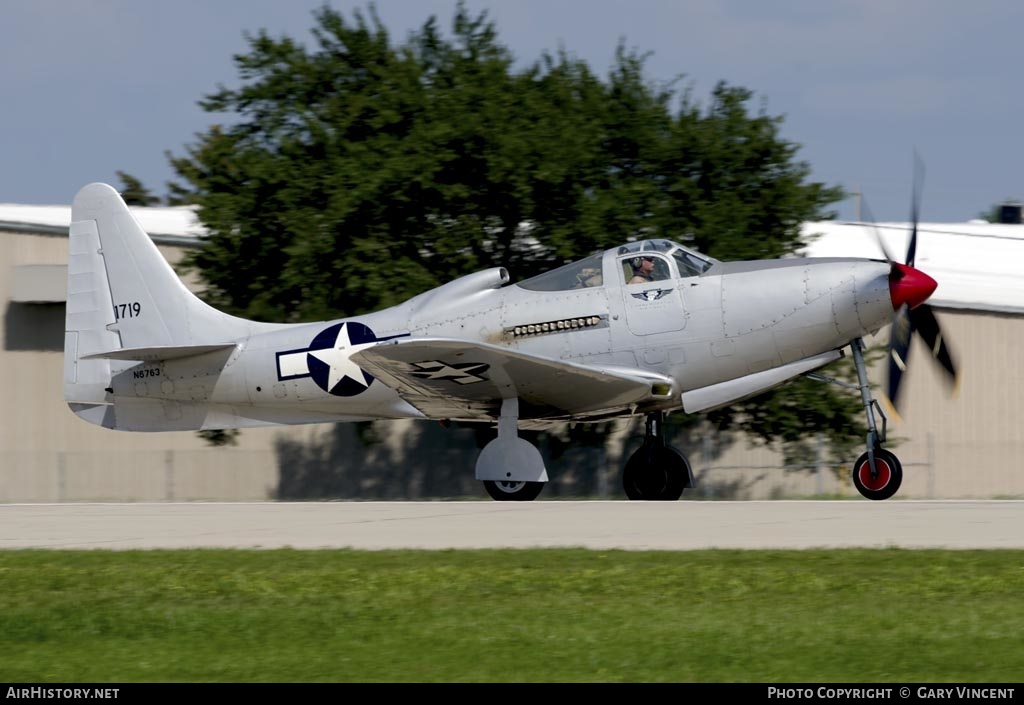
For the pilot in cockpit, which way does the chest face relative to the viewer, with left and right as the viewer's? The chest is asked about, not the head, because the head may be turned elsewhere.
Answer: facing to the right of the viewer

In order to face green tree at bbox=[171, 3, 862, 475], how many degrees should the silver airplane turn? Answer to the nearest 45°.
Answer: approximately 90° to its left

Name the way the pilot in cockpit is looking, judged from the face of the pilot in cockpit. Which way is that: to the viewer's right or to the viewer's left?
to the viewer's right

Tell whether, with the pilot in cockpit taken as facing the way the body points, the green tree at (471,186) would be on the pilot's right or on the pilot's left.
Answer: on the pilot's left

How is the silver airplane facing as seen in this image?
to the viewer's right
